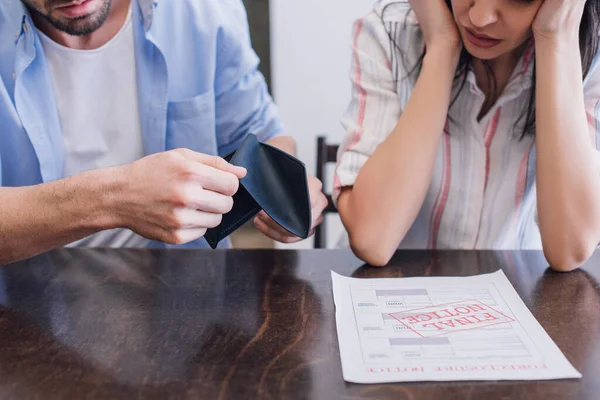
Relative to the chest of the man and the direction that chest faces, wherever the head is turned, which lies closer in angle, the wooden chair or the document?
the document

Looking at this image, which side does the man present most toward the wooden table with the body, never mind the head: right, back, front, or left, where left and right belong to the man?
front

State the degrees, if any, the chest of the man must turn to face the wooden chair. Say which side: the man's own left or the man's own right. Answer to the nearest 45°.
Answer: approximately 90° to the man's own left

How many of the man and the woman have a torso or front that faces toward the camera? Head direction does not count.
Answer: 2

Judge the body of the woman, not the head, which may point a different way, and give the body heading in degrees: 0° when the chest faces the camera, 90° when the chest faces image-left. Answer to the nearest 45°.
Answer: approximately 0°

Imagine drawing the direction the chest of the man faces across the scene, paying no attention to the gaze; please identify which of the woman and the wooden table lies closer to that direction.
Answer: the wooden table

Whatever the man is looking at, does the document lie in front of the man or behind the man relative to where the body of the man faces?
in front

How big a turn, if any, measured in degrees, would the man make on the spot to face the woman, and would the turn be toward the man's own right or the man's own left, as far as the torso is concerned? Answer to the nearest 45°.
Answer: approximately 45° to the man's own left

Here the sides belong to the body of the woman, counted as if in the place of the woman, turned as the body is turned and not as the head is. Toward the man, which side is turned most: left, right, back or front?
right
